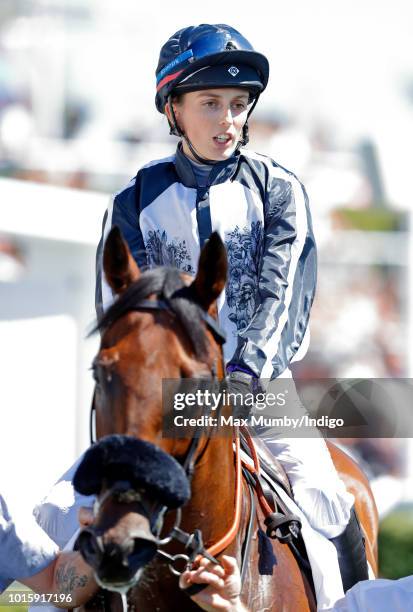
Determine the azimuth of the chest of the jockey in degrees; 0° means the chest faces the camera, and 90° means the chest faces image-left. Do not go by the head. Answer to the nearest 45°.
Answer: approximately 0°

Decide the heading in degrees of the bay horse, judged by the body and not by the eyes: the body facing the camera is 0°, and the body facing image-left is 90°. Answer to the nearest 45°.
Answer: approximately 45°
